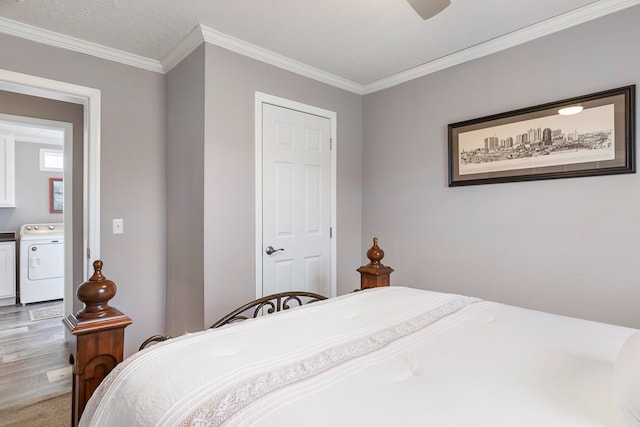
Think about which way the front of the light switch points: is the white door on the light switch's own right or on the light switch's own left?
on the light switch's own left

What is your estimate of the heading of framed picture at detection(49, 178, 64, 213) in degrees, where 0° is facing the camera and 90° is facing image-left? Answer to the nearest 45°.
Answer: approximately 0°

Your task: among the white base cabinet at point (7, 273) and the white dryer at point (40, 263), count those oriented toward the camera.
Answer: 2

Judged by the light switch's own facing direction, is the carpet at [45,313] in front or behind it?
behind

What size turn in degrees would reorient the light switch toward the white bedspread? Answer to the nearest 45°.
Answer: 0° — it already faces it
